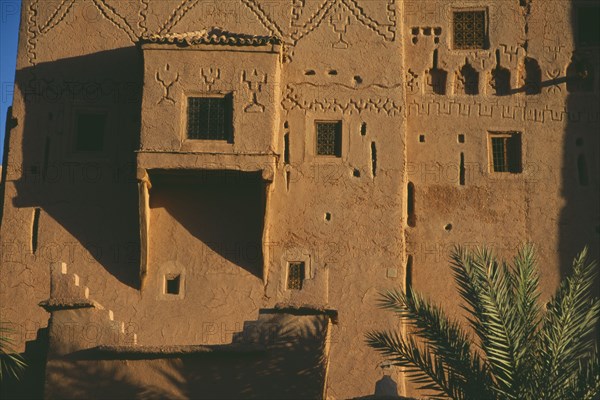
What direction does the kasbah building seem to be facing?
toward the camera
